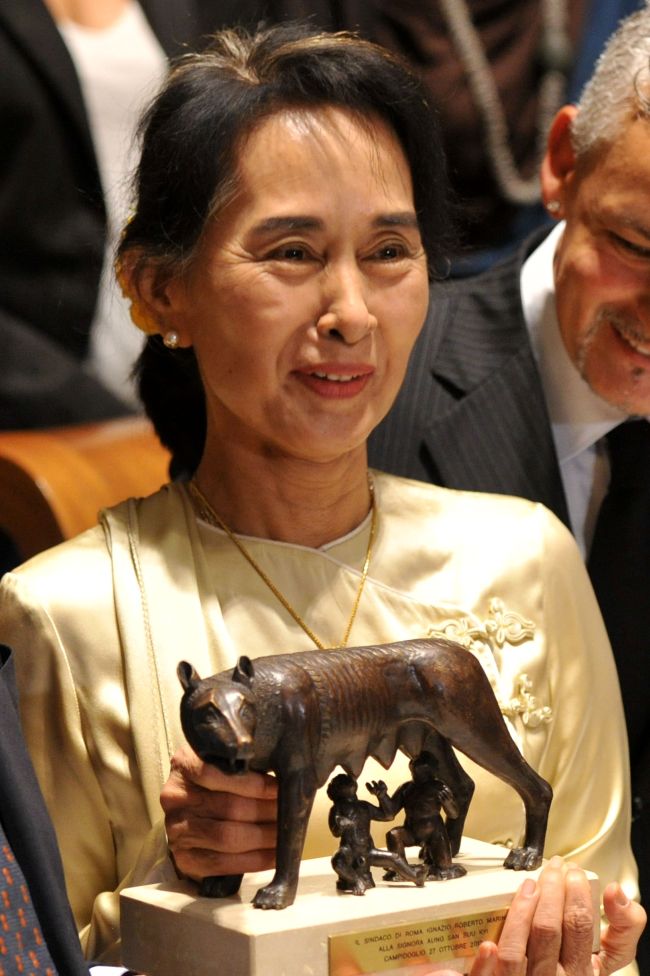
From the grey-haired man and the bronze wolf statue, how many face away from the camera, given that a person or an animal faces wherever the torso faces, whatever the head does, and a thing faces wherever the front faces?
0

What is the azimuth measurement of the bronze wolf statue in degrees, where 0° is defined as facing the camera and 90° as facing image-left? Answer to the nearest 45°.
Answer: approximately 45°

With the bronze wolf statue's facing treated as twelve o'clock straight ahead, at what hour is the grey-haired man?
The grey-haired man is roughly at 5 o'clock from the bronze wolf statue.

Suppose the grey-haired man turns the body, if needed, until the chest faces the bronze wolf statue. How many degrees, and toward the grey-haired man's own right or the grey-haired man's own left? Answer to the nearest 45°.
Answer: approximately 45° to the grey-haired man's own right

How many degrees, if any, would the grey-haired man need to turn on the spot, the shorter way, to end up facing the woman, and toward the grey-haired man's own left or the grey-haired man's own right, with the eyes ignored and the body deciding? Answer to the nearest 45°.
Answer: approximately 90° to the grey-haired man's own right
